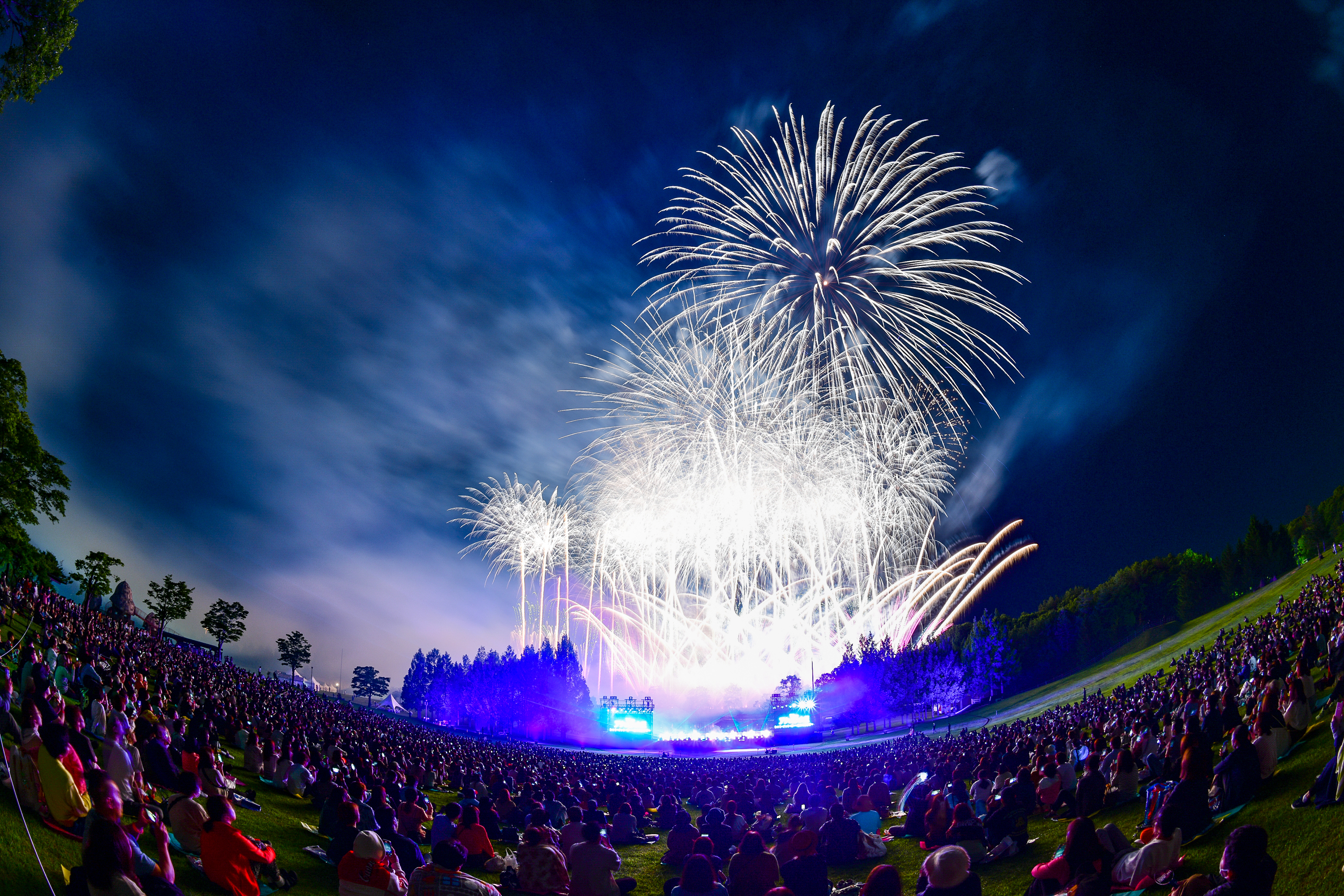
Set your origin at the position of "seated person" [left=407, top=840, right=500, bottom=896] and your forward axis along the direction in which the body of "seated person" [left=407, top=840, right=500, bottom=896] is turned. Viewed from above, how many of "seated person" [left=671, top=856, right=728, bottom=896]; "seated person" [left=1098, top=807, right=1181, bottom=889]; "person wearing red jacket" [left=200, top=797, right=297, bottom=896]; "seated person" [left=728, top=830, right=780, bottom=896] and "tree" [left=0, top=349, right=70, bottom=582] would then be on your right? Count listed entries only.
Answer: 3

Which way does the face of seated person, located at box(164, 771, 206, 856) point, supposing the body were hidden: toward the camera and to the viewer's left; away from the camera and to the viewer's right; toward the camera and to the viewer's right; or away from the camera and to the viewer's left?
away from the camera and to the viewer's right

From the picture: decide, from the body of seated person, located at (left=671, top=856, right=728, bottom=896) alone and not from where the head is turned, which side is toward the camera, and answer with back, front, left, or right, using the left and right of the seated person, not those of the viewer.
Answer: back

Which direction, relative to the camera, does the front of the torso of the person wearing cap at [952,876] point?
away from the camera

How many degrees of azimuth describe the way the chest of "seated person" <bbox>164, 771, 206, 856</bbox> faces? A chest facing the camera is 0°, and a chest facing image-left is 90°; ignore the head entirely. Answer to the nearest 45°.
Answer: approximately 225°

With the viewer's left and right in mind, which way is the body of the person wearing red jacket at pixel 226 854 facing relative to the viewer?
facing away from the viewer and to the right of the viewer

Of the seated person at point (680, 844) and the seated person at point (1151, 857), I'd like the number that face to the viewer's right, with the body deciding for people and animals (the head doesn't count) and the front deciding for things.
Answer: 0

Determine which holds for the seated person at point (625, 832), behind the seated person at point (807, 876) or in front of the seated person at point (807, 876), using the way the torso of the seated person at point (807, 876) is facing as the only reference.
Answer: in front

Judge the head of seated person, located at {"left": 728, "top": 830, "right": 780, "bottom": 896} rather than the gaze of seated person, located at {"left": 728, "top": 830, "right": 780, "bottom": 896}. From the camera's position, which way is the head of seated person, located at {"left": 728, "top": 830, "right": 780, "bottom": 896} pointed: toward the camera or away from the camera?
away from the camera

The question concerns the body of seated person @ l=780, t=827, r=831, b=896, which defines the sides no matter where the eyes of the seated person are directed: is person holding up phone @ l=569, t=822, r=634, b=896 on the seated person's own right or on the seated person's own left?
on the seated person's own left

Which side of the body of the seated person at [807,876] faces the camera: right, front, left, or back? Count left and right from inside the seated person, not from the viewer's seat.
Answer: back

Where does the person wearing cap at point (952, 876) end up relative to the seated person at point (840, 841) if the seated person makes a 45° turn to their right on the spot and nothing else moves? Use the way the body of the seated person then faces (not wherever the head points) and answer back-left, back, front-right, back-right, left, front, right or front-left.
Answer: back-right

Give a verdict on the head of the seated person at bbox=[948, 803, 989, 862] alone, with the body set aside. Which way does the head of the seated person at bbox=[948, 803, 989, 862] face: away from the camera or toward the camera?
away from the camera

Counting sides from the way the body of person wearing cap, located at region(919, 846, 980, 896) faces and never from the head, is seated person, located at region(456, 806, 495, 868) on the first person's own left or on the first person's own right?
on the first person's own left

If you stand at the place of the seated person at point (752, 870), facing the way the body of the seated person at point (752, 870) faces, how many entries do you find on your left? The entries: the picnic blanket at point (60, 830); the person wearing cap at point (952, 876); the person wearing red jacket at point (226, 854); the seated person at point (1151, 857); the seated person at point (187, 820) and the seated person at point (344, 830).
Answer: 4

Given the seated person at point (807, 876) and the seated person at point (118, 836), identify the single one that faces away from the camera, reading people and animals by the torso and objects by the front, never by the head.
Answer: the seated person at point (807, 876)

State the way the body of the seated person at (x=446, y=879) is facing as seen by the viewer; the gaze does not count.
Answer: away from the camera

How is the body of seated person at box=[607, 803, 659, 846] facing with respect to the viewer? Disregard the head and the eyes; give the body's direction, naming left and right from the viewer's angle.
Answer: facing away from the viewer

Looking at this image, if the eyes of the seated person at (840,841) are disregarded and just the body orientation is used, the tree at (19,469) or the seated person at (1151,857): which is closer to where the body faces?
the tree

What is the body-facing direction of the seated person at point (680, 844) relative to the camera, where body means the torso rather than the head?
away from the camera

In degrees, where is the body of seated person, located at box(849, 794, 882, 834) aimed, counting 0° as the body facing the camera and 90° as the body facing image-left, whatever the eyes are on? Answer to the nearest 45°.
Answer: approximately 180°

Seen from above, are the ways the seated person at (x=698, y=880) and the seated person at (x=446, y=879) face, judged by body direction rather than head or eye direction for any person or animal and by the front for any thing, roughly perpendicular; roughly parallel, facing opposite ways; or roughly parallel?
roughly parallel

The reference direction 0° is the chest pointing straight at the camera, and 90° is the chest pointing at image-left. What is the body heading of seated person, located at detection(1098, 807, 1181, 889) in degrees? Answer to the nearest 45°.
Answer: approximately 135°
